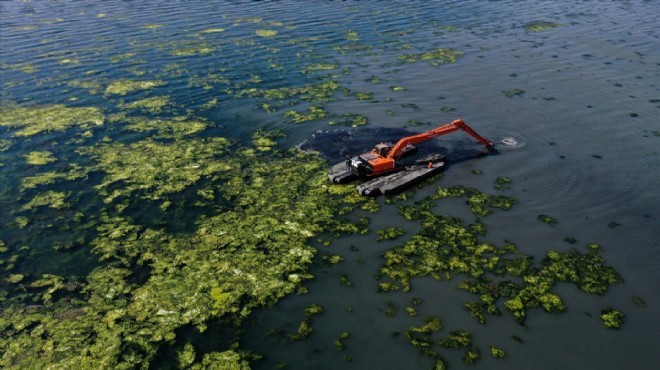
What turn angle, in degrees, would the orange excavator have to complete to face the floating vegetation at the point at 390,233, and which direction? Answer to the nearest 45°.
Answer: approximately 135° to its right

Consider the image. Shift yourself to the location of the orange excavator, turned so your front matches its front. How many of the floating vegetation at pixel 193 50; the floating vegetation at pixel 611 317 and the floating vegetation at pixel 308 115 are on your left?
2

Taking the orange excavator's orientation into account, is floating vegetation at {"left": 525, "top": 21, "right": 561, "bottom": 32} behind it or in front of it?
in front

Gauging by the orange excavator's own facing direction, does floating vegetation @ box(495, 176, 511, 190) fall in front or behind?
in front

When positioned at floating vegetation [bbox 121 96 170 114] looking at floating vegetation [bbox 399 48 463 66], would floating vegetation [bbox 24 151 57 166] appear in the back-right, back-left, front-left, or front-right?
back-right

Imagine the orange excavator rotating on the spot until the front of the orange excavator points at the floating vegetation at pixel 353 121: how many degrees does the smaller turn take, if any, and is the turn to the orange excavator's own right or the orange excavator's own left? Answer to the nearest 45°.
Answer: approximately 45° to the orange excavator's own left

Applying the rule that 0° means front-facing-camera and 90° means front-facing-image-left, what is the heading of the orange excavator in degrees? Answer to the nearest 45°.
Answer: approximately 225°

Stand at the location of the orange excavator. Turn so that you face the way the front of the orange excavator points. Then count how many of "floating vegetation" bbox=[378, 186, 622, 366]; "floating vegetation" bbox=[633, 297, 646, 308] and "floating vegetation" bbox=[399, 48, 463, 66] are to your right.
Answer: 2

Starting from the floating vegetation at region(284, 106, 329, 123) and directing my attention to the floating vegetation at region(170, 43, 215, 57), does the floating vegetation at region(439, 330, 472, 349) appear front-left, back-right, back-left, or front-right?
back-left

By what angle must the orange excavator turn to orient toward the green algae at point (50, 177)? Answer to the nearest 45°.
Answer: approximately 135° to its left

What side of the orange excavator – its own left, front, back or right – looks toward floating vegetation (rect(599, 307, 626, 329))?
right

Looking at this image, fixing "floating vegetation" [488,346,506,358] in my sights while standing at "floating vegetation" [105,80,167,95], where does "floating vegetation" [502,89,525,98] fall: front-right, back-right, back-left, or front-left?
front-left

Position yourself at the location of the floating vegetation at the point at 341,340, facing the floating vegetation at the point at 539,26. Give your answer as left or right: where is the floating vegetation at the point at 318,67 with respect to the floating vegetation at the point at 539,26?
left

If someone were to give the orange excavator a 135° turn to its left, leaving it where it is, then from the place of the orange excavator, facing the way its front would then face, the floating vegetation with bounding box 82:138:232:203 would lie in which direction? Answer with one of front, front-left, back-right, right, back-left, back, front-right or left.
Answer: front

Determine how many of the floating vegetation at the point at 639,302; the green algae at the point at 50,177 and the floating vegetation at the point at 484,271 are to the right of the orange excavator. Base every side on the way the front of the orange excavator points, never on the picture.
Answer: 2

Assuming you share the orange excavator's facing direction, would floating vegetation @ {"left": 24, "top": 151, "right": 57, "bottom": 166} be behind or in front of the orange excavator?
behind

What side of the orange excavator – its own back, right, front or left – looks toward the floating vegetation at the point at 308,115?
left

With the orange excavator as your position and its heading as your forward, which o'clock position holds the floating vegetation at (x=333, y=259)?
The floating vegetation is roughly at 5 o'clock from the orange excavator.
